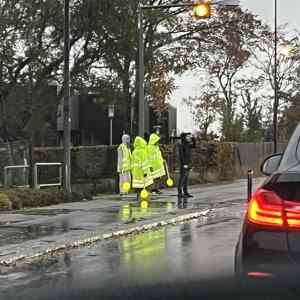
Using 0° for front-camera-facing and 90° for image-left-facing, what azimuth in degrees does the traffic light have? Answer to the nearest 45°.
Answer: approximately 0°

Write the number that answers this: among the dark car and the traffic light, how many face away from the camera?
1

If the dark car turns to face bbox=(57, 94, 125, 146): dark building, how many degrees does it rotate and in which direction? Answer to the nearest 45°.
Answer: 0° — it already faces it

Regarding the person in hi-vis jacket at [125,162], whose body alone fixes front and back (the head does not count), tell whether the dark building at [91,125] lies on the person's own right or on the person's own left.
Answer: on the person's own left

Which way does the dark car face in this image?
away from the camera

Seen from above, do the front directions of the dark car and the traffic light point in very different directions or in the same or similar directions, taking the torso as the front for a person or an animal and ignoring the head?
very different directions
